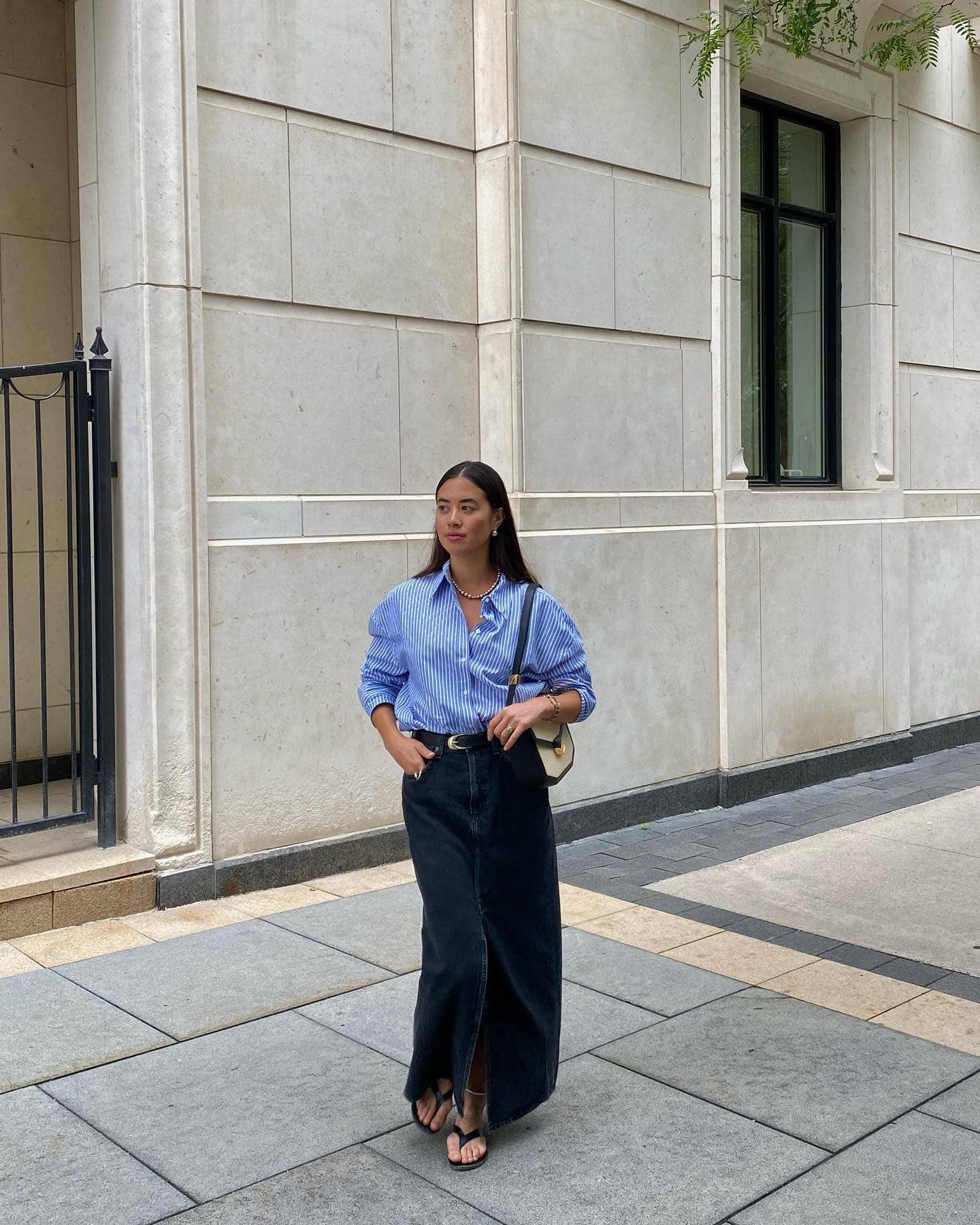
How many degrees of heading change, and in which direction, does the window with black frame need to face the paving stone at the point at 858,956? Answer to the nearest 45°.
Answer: approximately 45° to its right

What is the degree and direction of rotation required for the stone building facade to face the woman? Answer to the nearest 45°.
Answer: approximately 45° to its right

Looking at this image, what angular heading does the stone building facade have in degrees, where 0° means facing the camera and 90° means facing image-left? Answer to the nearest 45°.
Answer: approximately 315°

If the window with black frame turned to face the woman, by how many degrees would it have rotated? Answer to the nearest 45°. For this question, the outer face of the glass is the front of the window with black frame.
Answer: approximately 45° to its right

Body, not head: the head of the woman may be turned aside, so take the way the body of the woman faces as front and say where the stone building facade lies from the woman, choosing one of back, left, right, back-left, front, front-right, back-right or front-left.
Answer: back

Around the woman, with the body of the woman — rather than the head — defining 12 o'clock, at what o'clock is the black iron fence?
The black iron fence is roughly at 5 o'clock from the woman.

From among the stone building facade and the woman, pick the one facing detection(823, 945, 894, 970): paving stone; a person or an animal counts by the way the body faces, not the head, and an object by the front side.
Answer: the stone building facade

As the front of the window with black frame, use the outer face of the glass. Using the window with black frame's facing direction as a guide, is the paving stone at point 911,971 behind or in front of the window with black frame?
in front

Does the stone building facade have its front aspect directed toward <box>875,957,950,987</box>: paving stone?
yes

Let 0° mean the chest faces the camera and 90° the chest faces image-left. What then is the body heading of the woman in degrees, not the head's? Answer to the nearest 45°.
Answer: approximately 0°
